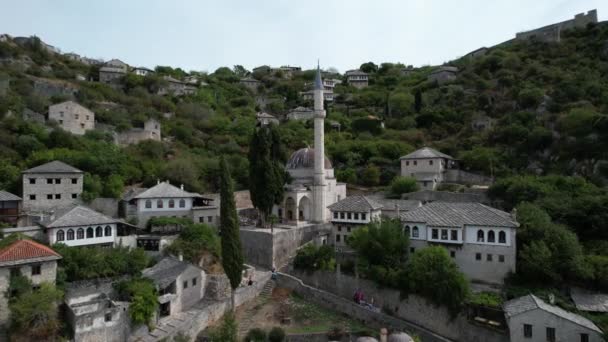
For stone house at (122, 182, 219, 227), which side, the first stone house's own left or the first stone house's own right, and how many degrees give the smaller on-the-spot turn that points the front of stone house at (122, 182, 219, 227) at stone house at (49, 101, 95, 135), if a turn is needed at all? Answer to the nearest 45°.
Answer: approximately 135° to the first stone house's own right

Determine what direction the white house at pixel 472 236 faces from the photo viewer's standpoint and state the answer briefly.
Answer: facing the viewer

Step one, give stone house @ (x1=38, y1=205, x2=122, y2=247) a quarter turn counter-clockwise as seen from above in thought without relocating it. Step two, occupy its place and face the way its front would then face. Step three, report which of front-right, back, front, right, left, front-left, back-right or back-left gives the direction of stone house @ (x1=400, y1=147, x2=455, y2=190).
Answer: front

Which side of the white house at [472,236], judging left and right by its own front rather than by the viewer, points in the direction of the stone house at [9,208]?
right

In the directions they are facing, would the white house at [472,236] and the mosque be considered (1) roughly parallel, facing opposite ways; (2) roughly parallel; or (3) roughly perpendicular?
roughly parallel

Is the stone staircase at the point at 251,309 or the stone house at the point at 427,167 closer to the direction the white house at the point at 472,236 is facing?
the stone staircase

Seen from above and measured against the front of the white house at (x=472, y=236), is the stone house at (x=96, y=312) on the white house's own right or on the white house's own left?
on the white house's own right

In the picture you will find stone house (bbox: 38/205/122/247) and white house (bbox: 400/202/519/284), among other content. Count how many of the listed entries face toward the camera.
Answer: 2

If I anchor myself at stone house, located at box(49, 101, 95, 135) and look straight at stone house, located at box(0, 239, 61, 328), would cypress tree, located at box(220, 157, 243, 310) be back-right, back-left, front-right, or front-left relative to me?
front-left

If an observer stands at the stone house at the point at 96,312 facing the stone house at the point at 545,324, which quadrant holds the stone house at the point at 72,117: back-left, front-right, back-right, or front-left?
back-left

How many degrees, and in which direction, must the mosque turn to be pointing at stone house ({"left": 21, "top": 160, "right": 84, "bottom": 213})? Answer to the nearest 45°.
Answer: approximately 45° to its right

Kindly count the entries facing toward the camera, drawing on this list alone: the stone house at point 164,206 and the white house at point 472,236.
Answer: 2

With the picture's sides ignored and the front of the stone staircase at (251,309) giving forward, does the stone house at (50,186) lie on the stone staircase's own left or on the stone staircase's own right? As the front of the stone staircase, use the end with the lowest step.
on the stone staircase's own right

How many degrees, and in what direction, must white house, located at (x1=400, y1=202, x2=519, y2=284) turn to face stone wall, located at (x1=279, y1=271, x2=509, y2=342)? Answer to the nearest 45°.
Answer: approximately 45° to its right

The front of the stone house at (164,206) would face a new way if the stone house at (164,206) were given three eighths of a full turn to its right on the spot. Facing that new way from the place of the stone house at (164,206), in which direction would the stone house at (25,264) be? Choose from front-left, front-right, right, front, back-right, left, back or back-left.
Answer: left

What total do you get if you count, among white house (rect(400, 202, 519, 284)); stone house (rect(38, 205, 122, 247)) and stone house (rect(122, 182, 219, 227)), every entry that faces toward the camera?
3

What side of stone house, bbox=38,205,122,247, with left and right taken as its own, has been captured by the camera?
front

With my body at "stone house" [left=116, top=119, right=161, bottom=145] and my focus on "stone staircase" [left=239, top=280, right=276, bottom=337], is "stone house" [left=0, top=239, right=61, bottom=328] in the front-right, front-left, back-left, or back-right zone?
front-right
